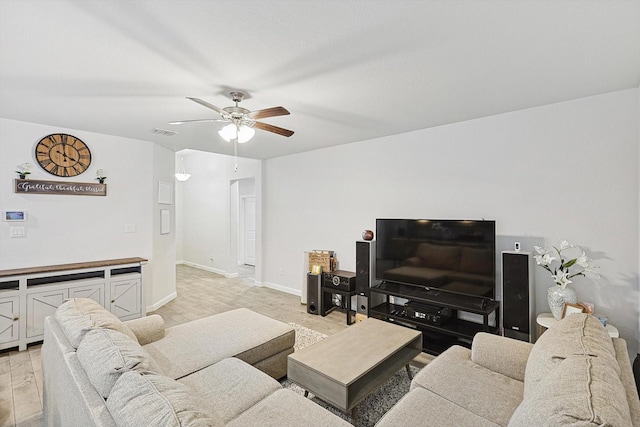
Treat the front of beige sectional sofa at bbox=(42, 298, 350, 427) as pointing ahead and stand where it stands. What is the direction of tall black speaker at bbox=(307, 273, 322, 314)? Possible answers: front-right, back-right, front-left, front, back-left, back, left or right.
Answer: front

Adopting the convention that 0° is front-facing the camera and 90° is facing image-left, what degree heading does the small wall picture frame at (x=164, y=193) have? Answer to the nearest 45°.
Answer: approximately 315°

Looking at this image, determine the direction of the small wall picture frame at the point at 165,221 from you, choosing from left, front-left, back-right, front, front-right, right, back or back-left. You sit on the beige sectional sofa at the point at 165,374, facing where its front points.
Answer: front-left

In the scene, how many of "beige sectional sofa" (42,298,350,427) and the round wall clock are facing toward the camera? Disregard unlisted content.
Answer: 1

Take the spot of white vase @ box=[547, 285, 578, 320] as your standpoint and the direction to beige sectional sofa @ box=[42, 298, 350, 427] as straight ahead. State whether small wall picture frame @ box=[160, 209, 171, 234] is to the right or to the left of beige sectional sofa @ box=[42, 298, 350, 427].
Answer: right

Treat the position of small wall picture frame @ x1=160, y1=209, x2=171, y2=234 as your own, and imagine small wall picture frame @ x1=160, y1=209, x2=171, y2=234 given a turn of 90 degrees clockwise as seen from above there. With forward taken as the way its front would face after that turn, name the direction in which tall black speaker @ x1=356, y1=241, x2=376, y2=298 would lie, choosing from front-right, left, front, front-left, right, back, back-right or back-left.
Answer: left

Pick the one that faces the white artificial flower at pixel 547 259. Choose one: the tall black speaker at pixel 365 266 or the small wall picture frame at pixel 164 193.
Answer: the small wall picture frame

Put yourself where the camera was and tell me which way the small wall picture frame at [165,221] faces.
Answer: facing the viewer and to the right of the viewer

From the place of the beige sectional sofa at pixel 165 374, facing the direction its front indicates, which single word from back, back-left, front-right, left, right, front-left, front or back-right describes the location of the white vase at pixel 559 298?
front-right

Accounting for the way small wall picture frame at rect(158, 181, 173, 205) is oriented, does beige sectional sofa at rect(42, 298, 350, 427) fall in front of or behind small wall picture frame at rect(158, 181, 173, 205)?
in front

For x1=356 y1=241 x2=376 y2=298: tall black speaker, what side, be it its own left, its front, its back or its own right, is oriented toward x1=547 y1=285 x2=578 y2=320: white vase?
left

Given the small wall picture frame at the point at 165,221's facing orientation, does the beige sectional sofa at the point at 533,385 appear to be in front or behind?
in front

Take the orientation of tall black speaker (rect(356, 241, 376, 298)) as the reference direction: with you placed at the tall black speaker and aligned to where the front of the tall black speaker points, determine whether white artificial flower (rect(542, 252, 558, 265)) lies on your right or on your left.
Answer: on your left

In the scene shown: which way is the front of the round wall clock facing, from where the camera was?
facing the viewer
